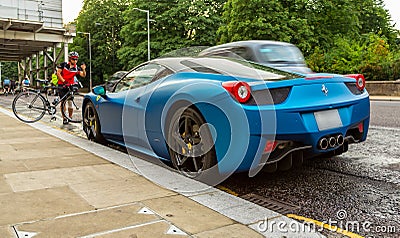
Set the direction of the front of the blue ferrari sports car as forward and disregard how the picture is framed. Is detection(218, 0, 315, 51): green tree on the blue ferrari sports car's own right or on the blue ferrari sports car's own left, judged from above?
on the blue ferrari sports car's own right

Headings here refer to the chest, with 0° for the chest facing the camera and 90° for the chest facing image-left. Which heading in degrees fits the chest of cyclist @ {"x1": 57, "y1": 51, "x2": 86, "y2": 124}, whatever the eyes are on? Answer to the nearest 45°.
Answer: approximately 315°

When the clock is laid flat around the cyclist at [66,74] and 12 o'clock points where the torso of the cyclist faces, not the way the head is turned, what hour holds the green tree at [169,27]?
The green tree is roughly at 8 o'clock from the cyclist.

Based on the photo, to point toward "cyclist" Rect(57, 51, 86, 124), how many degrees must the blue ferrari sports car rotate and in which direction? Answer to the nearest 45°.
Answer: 0° — it already faces them

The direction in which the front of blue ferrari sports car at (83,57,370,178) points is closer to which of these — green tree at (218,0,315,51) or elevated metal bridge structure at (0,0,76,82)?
the elevated metal bridge structure

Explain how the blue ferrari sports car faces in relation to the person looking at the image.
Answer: facing away from the viewer and to the left of the viewer

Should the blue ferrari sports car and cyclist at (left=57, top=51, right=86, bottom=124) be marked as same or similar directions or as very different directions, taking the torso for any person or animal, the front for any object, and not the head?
very different directions

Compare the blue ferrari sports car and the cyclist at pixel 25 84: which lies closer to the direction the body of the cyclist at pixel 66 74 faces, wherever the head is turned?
the blue ferrari sports car
